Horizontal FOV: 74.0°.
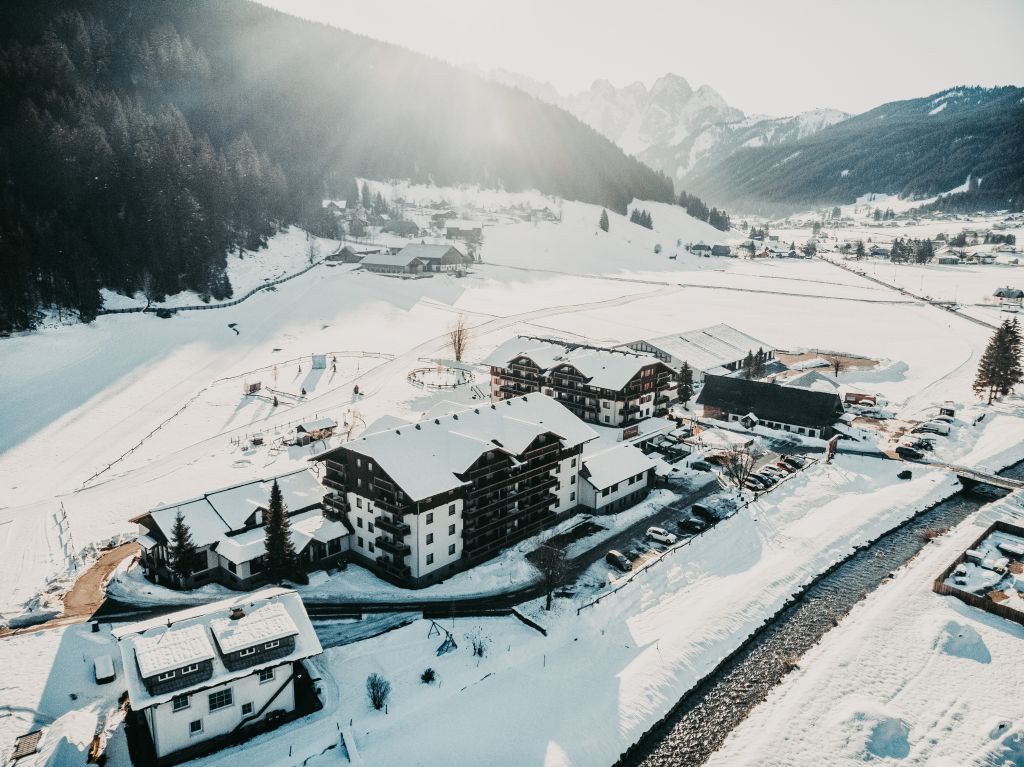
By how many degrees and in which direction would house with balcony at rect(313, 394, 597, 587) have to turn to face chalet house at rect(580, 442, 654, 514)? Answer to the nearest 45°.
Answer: approximately 90° to its left

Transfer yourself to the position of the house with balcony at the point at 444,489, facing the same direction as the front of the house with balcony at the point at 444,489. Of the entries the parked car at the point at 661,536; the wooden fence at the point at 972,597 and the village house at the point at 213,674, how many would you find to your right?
1

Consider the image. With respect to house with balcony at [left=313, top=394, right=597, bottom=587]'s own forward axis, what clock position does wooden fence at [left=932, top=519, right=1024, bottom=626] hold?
The wooden fence is roughly at 11 o'clock from the house with balcony.

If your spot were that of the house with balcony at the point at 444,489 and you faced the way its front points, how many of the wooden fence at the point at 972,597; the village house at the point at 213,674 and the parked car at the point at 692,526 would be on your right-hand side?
1

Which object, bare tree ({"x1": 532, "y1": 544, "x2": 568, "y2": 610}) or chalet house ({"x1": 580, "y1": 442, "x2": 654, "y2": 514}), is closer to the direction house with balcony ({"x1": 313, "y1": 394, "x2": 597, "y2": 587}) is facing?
the bare tree

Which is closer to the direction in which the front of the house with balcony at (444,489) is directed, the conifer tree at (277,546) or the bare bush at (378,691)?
the bare bush

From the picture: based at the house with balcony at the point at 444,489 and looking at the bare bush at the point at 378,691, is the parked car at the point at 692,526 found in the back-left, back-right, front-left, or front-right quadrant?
back-left

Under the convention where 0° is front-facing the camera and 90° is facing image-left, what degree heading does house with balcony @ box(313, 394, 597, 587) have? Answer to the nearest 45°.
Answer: approximately 315°

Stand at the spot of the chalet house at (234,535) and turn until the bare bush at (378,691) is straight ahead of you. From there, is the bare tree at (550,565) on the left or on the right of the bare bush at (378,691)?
left

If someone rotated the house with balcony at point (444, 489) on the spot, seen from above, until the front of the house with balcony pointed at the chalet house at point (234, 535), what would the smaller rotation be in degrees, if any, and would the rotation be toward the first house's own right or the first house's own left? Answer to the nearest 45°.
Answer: approximately 135° to the first house's own right

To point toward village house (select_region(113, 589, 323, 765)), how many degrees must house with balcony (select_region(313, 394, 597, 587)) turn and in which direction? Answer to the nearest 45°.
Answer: approximately 90° to its right
